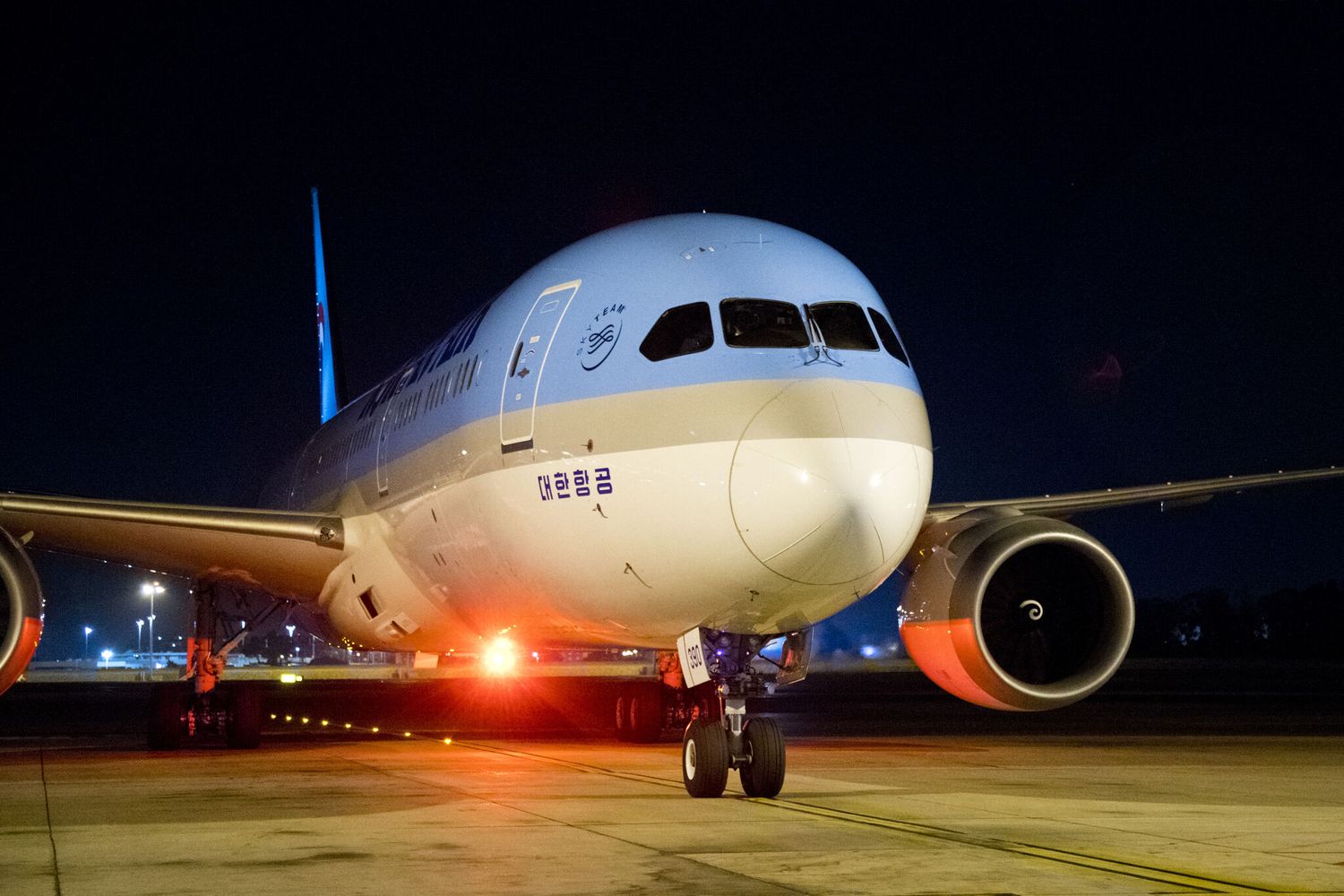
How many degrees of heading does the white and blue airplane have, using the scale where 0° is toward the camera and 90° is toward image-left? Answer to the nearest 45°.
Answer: approximately 315°
